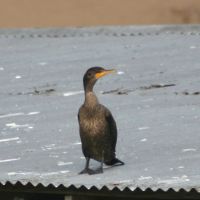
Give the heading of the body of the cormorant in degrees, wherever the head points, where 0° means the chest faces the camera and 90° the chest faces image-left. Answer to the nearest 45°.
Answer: approximately 45°
